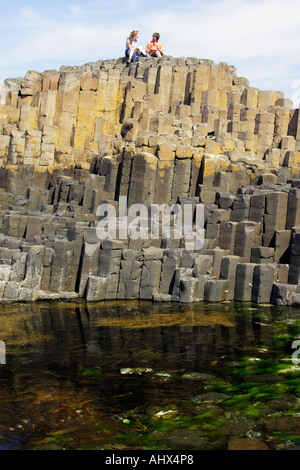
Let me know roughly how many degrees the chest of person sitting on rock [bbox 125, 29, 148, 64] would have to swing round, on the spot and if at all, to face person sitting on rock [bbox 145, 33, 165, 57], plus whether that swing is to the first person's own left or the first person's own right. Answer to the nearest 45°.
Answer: approximately 45° to the first person's own left

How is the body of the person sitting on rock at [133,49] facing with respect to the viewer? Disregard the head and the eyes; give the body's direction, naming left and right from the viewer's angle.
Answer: facing the viewer and to the right of the viewer
